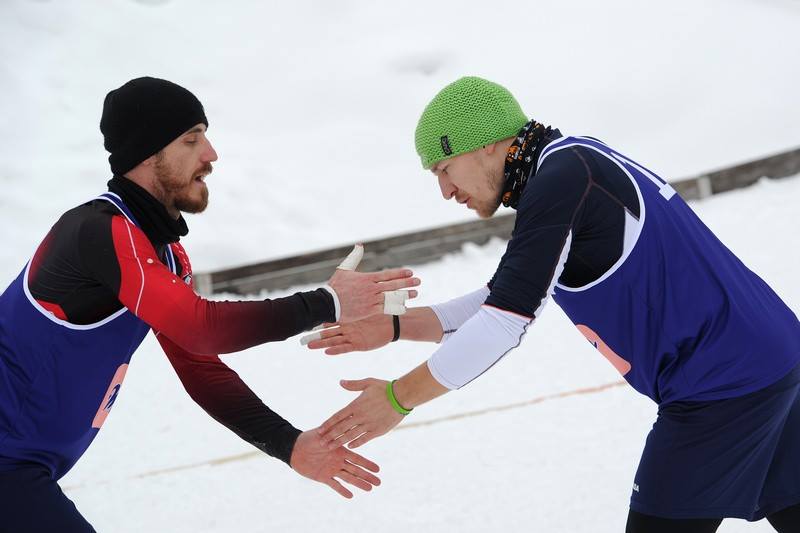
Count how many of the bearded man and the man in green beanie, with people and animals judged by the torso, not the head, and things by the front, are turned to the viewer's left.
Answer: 1

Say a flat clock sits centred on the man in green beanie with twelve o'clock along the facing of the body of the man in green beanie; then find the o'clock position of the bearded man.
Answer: The bearded man is roughly at 12 o'clock from the man in green beanie.

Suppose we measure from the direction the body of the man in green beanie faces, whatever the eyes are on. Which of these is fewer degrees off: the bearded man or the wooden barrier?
the bearded man

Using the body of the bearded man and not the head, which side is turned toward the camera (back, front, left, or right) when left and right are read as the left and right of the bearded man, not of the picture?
right

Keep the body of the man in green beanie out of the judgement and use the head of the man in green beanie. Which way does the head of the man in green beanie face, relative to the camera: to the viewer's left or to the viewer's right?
to the viewer's left

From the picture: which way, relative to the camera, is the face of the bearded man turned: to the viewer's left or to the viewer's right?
to the viewer's right

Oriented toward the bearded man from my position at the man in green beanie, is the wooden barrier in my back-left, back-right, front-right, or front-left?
front-right

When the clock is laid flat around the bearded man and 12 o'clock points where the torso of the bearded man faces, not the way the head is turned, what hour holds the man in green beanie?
The man in green beanie is roughly at 1 o'clock from the bearded man.

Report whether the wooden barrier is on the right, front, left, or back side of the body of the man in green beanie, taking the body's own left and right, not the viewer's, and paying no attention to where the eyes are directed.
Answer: right

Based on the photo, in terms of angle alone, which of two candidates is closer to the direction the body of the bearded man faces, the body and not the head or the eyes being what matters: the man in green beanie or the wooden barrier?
the man in green beanie

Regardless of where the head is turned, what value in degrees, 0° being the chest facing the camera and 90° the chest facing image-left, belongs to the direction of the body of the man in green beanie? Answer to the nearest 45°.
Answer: approximately 90°

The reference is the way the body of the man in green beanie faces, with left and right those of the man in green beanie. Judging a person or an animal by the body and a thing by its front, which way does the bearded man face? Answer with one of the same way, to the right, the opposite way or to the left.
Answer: the opposite way

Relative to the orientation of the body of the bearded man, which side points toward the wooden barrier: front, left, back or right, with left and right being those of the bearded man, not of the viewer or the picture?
left
